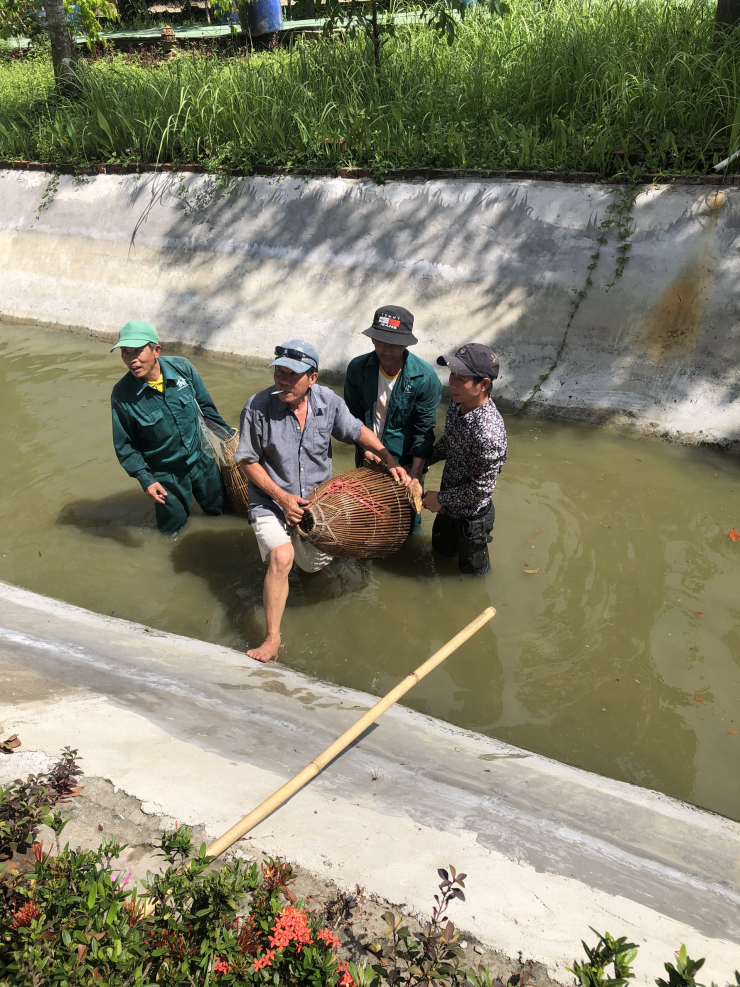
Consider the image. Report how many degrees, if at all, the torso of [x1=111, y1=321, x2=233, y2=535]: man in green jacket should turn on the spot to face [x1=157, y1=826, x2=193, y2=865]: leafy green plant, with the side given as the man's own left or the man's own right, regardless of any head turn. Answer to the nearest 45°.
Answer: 0° — they already face it

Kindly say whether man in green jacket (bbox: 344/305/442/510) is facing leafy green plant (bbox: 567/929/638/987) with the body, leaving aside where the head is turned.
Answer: yes

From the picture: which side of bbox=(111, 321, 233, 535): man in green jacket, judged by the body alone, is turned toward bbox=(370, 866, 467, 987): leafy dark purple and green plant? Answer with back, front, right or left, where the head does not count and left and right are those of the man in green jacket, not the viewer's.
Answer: front

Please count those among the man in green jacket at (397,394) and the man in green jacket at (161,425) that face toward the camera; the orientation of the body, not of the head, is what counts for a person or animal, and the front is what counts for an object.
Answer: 2

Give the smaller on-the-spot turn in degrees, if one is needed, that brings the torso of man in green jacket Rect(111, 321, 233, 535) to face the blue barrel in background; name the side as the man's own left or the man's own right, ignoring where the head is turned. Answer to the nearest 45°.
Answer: approximately 180°

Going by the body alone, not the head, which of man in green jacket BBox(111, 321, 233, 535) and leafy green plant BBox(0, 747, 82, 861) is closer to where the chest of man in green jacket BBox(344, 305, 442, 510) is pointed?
the leafy green plant

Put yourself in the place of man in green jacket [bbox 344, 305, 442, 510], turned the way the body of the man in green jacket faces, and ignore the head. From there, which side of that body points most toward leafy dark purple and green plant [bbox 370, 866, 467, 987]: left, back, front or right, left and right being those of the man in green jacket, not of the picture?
front
